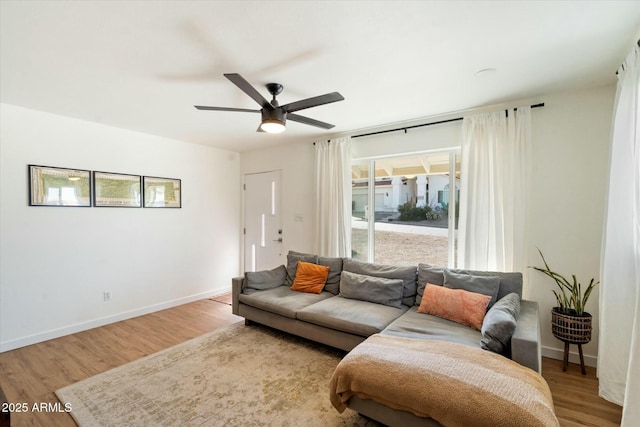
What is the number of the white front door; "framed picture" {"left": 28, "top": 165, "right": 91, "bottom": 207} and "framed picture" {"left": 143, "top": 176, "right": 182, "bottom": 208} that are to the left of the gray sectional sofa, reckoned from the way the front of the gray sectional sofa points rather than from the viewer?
0

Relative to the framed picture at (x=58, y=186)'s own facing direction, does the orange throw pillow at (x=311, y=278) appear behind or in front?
in front

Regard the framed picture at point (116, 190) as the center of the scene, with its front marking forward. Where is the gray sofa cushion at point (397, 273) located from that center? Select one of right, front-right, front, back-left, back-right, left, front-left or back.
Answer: front

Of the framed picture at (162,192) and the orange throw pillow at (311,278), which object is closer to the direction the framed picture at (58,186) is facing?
the orange throw pillow

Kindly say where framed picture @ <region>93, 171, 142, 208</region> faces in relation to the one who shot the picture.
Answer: facing the viewer and to the right of the viewer

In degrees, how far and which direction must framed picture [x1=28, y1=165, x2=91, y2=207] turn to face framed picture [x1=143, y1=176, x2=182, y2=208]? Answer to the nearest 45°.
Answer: approximately 45° to its left

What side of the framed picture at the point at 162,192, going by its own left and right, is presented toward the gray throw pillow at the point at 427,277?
front

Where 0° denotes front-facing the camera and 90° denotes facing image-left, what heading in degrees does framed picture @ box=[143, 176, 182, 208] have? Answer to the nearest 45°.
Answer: approximately 315°

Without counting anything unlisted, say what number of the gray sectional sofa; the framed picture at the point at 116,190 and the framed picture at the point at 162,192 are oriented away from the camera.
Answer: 0

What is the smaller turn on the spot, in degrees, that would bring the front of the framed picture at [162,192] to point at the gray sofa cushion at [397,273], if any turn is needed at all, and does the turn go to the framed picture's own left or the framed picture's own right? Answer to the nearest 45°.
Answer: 0° — it already faces it

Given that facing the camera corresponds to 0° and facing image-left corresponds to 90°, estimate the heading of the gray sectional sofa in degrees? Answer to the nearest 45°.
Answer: approximately 45°

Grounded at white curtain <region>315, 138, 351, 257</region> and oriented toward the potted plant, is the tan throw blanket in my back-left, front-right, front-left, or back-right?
front-right

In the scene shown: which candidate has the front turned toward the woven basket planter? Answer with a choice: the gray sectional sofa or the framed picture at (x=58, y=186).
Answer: the framed picture

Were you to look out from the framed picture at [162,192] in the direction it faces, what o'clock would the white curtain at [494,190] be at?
The white curtain is roughly at 12 o'clock from the framed picture.

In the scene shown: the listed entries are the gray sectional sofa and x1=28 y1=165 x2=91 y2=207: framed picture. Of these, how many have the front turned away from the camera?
0

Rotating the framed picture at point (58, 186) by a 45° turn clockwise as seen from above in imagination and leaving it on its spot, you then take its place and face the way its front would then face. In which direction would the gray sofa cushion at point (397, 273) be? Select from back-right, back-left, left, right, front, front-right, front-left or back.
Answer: front-left

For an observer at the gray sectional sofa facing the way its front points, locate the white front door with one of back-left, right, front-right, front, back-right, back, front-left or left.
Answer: right

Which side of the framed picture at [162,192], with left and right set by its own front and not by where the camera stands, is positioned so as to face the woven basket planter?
front
